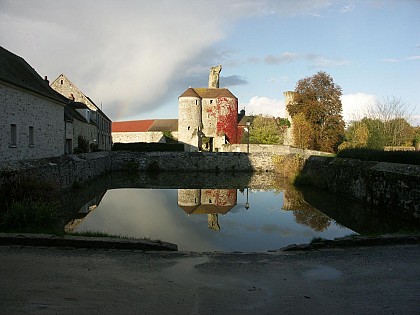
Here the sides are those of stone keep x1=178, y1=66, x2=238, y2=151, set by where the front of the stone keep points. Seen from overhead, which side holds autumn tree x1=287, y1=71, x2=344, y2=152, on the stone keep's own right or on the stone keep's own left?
on the stone keep's own left

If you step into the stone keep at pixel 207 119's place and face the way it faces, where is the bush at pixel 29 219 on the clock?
The bush is roughly at 12 o'clock from the stone keep.

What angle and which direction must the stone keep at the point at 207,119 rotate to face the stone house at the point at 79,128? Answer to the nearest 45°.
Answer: approximately 45° to its right

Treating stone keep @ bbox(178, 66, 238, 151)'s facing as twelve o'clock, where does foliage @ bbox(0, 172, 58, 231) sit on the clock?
The foliage is roughly at 12 o'clock from the stone keep.

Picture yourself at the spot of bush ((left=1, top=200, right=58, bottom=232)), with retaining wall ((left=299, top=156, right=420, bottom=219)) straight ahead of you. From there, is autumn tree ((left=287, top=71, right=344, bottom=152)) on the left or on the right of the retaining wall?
left

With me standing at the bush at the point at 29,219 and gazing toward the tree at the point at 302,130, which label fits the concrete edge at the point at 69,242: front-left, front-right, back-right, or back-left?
back-right

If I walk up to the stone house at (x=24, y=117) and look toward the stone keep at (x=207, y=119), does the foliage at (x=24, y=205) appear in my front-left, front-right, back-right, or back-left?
back-right

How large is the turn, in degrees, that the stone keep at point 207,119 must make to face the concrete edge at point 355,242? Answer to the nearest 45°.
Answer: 0° — it already faces it

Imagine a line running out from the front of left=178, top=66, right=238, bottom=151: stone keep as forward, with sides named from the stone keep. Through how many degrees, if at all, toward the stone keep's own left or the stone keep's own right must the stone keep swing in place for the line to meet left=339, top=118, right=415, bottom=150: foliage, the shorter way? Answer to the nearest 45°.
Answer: approximately 45° to the stone keep's own left

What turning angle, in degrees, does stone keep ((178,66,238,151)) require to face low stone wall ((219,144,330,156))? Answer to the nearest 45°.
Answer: approximately 45° to its left

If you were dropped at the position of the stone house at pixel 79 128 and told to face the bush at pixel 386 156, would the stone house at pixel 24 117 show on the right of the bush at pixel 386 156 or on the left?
right

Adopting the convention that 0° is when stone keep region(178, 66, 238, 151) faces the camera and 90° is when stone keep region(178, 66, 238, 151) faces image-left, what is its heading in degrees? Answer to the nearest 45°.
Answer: approximately 0°

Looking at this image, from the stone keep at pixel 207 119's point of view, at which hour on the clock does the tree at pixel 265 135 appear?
The tree is roughly at 9 o'clock from the stone keep.

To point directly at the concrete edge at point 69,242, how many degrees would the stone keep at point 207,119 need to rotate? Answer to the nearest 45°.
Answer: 0° — it already faces it
